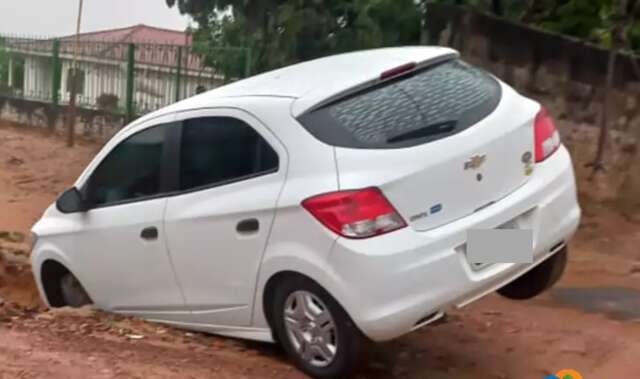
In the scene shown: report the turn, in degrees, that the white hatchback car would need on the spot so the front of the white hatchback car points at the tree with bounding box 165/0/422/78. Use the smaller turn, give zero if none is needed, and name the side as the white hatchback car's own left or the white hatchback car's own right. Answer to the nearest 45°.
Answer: approximately 45° to the white hatchback car's own right

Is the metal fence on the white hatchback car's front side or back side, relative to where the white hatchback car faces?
on the front side

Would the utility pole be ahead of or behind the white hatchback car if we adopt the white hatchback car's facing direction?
ahead

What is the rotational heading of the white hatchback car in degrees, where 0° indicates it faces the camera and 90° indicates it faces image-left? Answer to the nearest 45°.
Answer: approximately 135°

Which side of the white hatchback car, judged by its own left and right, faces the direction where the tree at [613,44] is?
right
